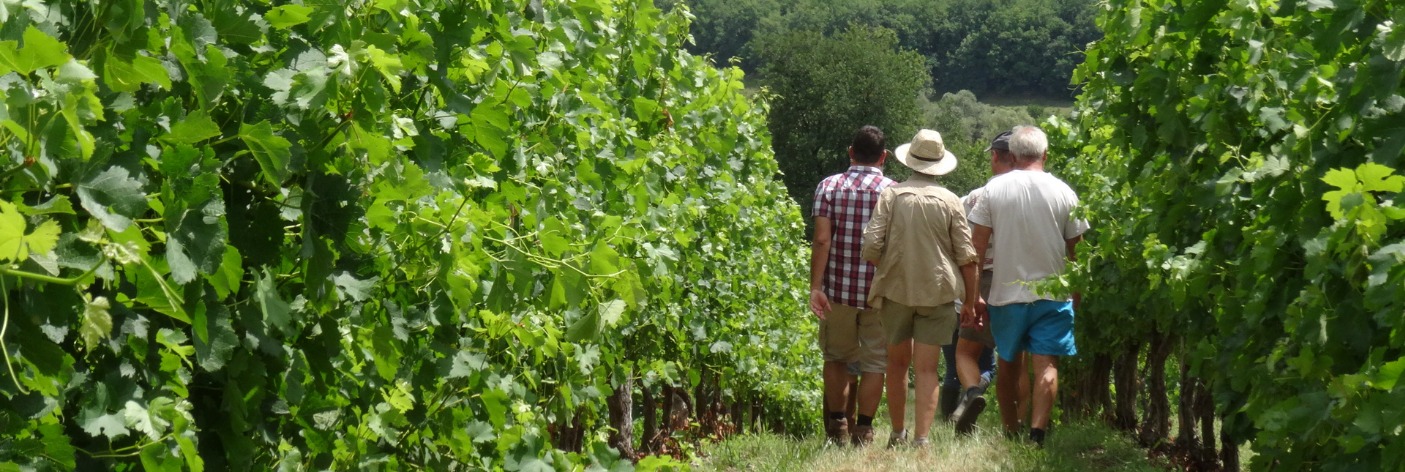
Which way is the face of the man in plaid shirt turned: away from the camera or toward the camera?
away from the camera

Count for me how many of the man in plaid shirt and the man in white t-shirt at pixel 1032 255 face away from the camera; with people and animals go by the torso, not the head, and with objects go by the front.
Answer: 2

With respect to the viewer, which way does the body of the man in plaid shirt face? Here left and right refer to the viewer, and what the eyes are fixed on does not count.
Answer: facing away from the viewer

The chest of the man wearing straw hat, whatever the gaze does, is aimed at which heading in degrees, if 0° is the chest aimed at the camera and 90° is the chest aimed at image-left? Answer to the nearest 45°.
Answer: approximately 180°

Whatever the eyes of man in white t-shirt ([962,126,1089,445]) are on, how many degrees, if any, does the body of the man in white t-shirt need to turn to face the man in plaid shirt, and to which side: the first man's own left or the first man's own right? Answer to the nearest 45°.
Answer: approximately 90° to the first man's own left

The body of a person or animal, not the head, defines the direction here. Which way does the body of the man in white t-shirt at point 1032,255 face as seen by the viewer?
away from the camera
